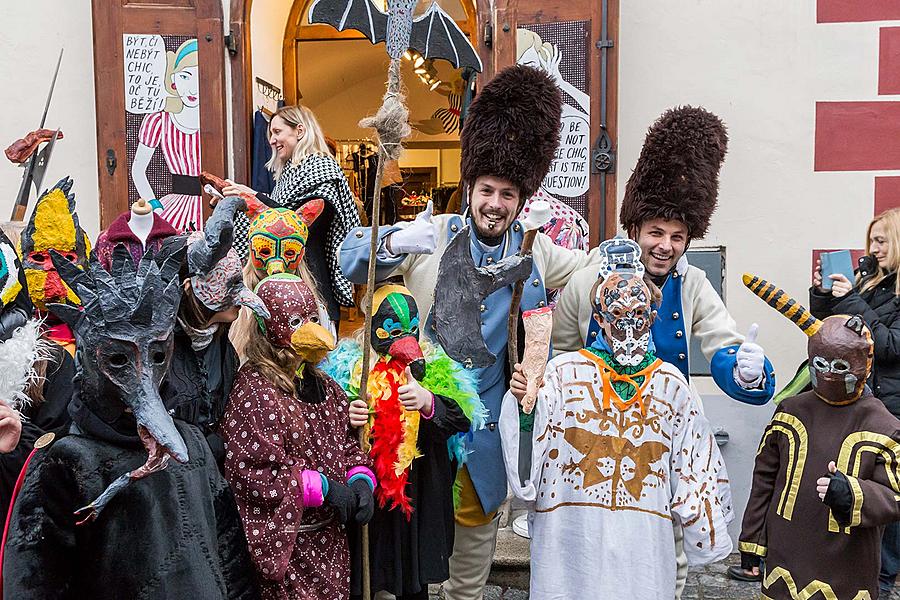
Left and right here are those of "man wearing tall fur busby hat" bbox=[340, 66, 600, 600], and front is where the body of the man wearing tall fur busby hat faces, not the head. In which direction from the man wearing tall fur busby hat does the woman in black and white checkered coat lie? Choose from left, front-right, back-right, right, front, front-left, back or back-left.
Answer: back-right

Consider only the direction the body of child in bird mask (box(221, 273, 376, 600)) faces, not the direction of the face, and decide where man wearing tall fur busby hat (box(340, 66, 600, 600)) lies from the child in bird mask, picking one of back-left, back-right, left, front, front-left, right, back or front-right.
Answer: left

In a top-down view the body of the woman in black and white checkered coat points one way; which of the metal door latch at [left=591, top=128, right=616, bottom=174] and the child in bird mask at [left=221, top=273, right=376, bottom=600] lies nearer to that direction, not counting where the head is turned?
the child in bird mask

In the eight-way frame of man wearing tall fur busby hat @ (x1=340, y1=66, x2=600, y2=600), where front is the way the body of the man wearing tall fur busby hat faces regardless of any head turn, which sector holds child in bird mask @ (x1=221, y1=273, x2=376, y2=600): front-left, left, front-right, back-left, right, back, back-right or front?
front-right

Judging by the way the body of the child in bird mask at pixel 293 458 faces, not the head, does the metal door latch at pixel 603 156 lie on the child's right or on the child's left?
on the child's left

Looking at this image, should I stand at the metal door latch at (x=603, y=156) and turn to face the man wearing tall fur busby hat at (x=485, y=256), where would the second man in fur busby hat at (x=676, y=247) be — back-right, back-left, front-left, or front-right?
front-left

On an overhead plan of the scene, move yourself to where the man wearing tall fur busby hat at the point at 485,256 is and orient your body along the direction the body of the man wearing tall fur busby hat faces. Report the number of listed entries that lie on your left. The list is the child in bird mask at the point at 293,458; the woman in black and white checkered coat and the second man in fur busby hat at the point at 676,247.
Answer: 1

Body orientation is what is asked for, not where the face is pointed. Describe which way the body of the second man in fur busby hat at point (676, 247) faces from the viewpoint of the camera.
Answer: toward the camera

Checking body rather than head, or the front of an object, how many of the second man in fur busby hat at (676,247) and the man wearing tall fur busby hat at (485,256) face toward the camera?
2

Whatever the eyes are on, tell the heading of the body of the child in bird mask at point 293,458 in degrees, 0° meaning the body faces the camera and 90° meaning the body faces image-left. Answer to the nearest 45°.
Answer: approximately 315°

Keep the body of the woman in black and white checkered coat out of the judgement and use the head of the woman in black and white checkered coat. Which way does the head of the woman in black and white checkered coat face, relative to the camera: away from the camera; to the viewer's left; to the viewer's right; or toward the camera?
to the viewer's left
